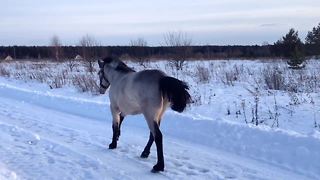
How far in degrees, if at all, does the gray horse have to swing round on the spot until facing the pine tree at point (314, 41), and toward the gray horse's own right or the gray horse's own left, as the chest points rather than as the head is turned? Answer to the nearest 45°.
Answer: approximately 90° to the gray horse's own right

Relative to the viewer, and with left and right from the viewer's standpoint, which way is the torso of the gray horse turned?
facing away from the viewer and to the left of the viewer
